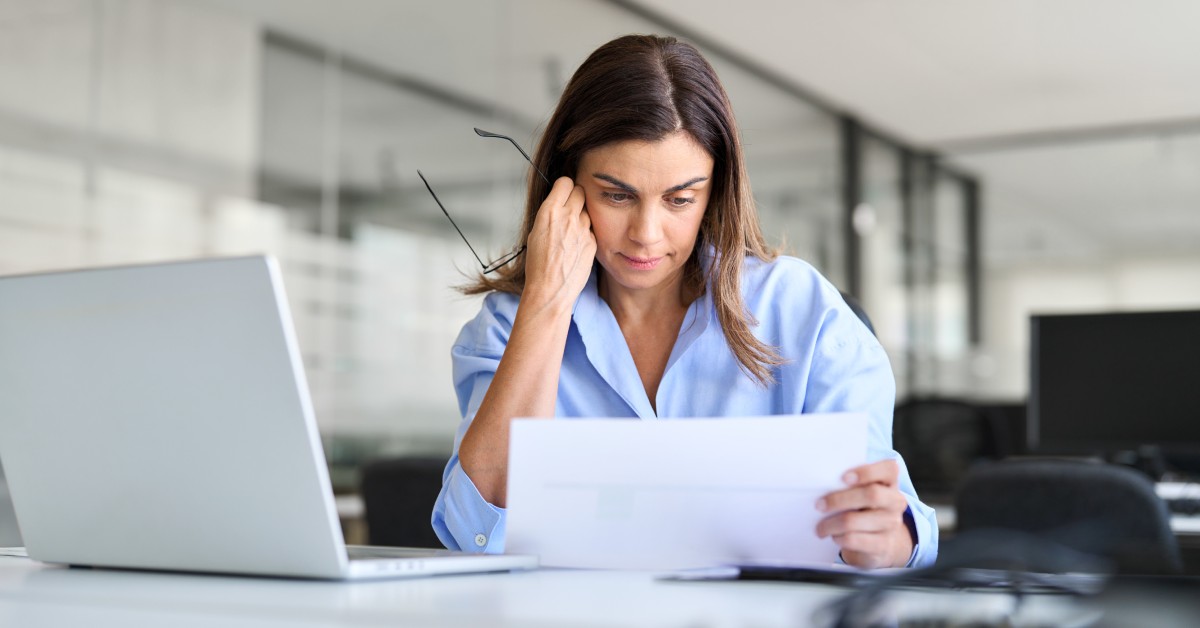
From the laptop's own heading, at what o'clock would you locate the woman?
The woman is roughly at 12 o'clock from the laptop.

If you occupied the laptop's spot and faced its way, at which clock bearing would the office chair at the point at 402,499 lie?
The office chair is roughly at 11 o'clock from the laptop.

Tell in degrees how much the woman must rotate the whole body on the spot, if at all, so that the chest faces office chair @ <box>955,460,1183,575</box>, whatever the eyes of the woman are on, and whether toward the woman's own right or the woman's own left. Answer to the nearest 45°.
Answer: approximately 135° to the woman's own left

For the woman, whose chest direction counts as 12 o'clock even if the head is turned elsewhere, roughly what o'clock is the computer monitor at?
The computer monitor is roughly at 7 o'clock from the woman.

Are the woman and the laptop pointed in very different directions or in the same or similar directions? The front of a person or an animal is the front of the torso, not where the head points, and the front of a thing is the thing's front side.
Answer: very different directions

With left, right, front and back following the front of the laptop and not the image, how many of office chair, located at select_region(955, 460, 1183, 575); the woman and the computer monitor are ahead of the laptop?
3

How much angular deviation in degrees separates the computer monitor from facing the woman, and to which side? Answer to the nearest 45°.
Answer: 0° — it already faces them

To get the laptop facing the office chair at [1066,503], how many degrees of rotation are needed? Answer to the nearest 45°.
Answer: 0° — it already faces it

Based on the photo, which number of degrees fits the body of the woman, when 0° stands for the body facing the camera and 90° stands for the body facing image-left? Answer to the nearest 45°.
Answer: approximately 0°

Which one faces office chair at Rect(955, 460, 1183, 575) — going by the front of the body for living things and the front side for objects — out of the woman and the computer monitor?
the computer monitor
